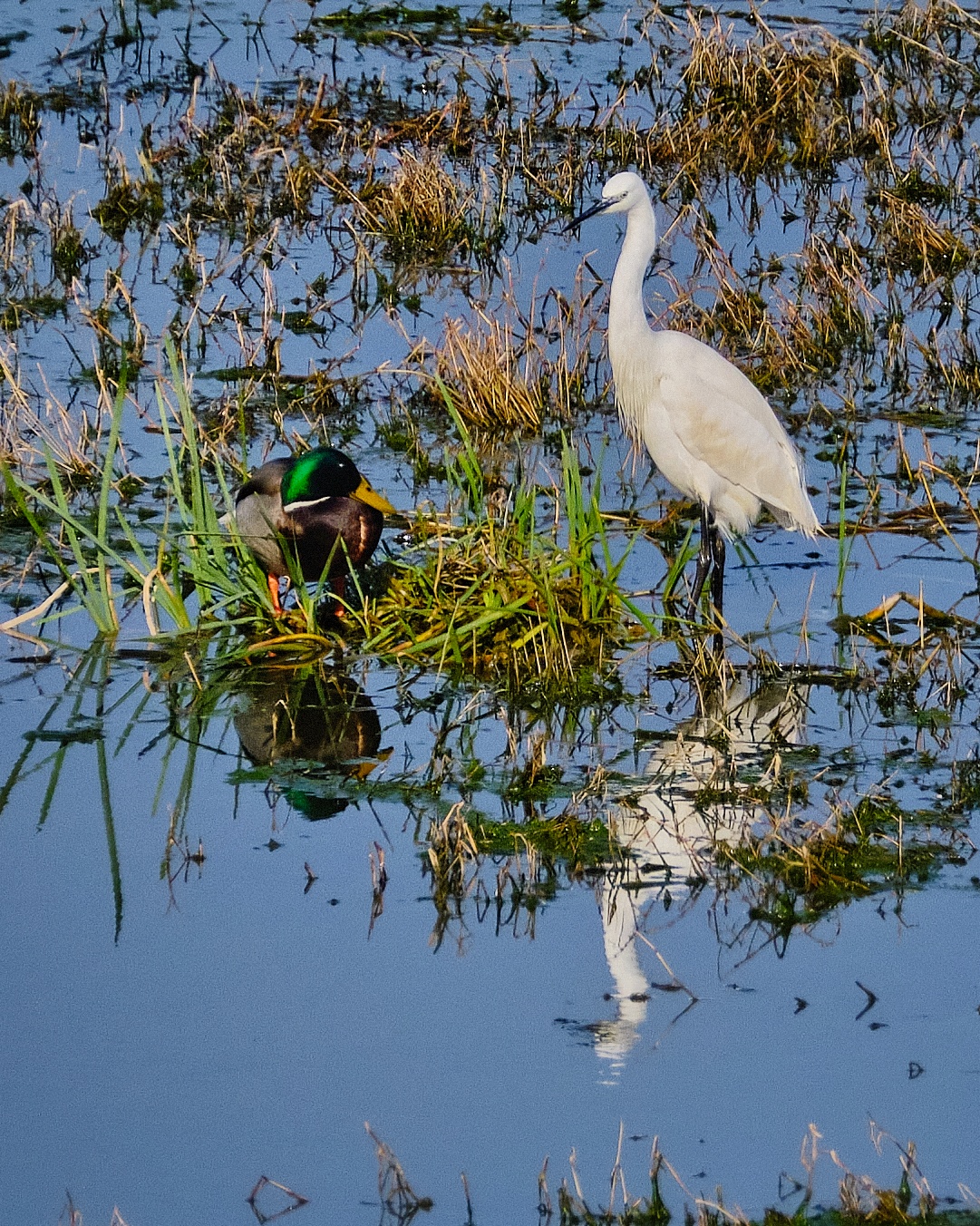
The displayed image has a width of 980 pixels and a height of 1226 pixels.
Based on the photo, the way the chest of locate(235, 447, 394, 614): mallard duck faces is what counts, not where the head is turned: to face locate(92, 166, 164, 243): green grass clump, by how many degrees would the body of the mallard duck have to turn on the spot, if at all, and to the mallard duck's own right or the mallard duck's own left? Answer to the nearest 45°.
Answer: approximately 135° to the mallard duck's own left

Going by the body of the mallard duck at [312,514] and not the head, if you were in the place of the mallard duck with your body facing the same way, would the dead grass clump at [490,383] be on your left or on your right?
on your left

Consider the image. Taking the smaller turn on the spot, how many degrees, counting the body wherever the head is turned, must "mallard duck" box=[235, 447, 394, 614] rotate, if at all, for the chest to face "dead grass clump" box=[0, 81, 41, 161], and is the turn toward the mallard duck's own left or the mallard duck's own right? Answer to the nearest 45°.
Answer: approximately 135° to the mallard duck's own left

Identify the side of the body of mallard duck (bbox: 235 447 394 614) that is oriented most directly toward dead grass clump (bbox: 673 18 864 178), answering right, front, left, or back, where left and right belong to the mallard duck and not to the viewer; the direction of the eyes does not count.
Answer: left

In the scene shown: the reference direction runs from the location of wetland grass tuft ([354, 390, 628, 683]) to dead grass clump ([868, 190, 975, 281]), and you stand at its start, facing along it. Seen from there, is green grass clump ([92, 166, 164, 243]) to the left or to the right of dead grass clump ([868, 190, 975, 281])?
left

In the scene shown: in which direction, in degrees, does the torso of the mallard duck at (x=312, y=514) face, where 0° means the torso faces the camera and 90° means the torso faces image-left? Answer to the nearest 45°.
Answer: approximately 315°

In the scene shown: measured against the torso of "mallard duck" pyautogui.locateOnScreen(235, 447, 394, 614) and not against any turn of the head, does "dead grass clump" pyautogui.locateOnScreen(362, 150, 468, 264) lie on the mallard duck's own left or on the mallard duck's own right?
on the mallard duck's own left
